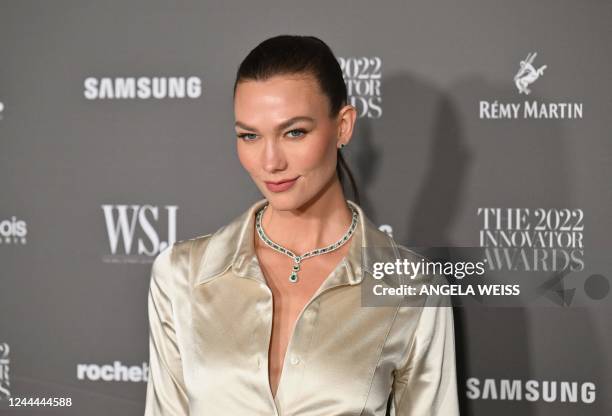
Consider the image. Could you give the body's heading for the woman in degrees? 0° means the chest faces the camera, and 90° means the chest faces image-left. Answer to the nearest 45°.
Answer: approximately 0°
